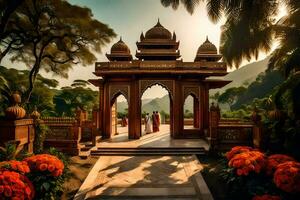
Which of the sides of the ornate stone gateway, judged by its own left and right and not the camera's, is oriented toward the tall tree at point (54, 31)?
right

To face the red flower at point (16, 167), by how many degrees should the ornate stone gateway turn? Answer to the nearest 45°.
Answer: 0° — it already faces it

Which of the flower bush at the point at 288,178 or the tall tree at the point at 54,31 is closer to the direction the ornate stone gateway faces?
the flower bush

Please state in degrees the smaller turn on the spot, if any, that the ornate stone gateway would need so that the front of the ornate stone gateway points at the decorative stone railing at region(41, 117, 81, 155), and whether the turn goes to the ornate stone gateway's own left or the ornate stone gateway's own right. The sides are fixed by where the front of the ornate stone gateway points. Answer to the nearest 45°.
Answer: approximately 45° to the ornate stone gateway's own right

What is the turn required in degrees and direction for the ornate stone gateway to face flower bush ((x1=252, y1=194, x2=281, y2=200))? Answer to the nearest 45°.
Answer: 0° — it already faces it

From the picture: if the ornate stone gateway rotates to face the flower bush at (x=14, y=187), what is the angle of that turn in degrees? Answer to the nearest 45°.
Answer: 0° — it already faces it

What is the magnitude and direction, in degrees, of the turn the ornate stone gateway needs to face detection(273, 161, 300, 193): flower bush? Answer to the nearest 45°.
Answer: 0° — it already faces it

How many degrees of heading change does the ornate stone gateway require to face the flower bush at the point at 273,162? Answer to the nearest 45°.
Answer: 0° — it already faces it

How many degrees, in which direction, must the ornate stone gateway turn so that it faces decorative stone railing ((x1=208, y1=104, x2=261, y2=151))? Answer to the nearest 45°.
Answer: approximately 45° to its left

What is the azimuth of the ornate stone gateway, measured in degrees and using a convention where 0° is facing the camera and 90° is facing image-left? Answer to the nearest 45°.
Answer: approximately 0°

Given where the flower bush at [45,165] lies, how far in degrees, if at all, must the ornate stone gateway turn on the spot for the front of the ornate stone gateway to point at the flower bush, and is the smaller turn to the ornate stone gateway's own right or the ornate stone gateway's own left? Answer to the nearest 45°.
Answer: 0° — it already faces it

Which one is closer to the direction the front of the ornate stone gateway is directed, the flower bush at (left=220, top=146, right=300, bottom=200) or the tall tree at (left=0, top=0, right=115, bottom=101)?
the flower bush
